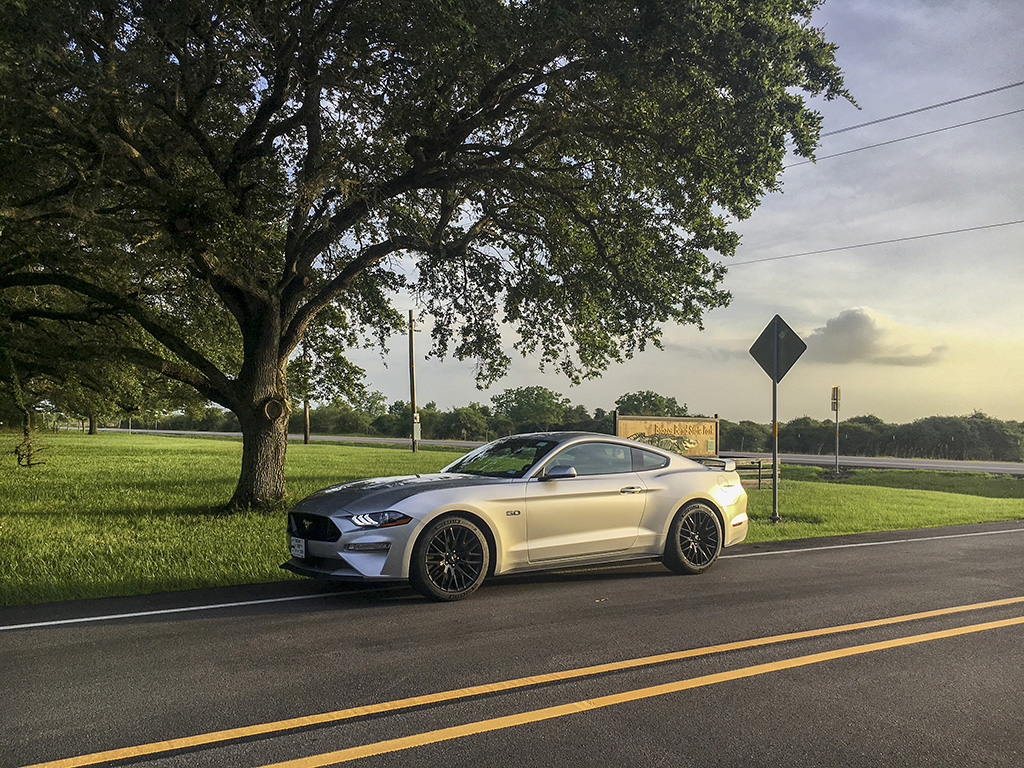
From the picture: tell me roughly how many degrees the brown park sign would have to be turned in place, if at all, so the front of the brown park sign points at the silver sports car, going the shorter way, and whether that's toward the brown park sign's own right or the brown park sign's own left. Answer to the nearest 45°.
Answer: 0° — it already faces it

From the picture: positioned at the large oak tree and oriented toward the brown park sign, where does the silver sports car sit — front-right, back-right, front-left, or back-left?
back-right

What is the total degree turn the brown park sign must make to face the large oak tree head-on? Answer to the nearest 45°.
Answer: approximately 45° to its right

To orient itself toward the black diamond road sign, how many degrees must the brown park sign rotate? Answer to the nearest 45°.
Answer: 0° — it already faces it

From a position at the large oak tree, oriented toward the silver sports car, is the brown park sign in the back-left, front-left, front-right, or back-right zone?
back-left

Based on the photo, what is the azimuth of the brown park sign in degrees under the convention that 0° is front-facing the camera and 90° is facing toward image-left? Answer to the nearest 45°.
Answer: approximately 0°

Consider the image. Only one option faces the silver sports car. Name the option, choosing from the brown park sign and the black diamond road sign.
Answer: the brown park sign
